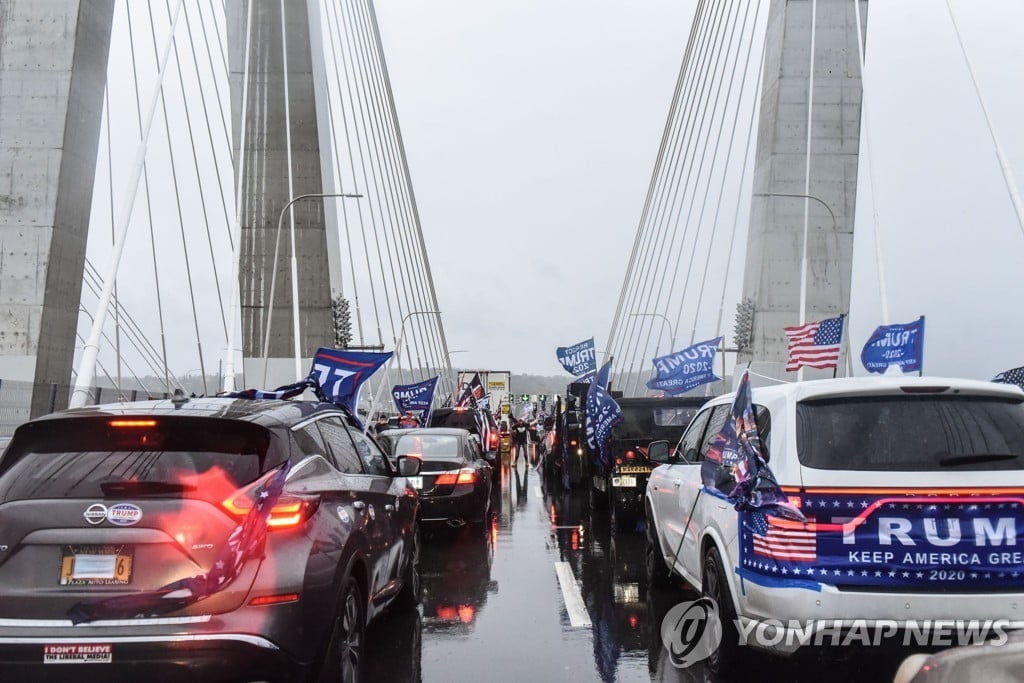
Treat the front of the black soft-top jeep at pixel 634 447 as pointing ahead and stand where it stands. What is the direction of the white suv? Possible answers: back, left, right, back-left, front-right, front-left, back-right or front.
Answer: back

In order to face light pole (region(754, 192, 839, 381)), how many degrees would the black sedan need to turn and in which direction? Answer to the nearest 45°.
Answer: approximately 45° to its right

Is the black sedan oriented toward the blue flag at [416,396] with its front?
yes

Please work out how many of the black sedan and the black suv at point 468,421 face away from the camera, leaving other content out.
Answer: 2

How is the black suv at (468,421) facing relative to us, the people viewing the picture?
facing away from the viewer

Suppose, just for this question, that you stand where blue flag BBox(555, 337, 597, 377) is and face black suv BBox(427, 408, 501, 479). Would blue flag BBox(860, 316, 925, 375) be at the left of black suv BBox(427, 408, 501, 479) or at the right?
left

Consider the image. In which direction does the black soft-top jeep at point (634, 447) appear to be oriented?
away from the camera

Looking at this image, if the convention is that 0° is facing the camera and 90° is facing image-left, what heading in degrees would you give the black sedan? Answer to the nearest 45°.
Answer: approximately 180°

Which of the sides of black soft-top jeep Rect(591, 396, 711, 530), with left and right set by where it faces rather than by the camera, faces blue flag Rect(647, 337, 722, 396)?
front
